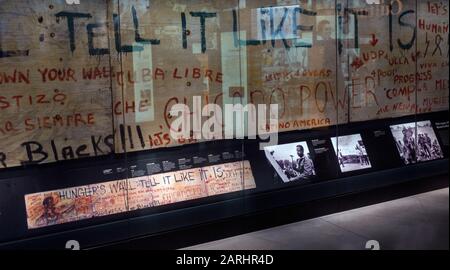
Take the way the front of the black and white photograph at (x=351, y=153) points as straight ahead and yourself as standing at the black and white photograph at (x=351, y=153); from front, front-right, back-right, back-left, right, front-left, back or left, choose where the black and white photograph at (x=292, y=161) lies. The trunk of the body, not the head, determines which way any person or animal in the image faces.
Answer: front-right

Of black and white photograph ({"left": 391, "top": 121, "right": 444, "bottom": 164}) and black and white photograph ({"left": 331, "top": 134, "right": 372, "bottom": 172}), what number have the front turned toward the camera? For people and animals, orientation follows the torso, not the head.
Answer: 2

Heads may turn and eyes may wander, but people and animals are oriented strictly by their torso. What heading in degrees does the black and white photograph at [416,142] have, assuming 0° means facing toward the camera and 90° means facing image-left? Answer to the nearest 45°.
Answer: approximately 0°

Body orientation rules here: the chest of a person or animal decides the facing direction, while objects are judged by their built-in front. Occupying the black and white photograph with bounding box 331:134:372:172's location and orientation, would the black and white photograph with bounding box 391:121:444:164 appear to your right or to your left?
on your left

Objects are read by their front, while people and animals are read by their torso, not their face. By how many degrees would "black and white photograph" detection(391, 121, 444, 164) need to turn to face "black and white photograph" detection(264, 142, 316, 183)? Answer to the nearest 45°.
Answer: approximately 45° to its right

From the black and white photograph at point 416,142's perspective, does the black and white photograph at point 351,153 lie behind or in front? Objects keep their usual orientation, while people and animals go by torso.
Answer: in front
